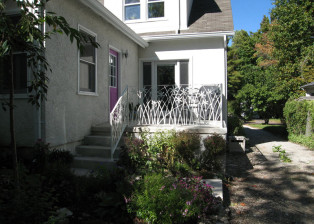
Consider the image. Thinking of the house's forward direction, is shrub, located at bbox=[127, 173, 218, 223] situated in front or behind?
in front

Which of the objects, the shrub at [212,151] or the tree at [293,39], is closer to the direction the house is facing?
the shrub

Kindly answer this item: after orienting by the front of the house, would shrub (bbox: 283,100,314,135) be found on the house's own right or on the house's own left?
on the house's own left

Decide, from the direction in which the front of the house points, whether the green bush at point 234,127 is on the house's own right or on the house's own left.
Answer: on the house's own left

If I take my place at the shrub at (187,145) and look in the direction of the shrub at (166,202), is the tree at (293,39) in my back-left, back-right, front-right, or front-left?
back-left

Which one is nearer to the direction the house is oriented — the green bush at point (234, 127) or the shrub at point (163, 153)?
the shrub

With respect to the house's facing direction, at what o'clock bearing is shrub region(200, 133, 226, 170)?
The shrub is roughly at 11 o'clock from the house.

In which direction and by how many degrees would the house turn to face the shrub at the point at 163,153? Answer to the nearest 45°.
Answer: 0° — it already faces it
